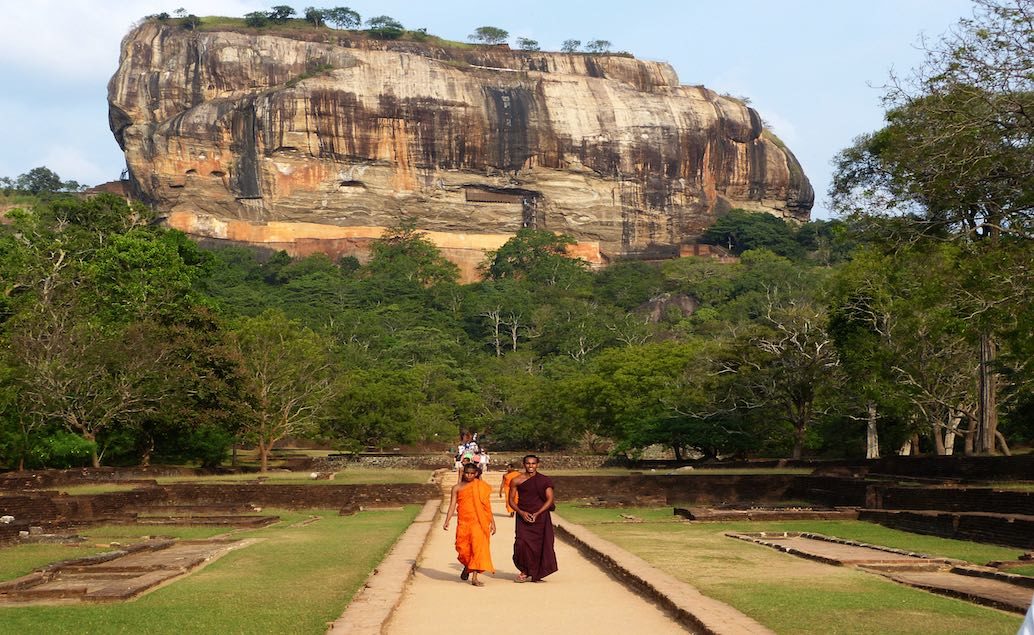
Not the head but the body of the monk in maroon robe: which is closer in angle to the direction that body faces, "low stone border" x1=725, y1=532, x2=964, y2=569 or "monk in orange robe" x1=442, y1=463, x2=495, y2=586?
the monk in orange robe

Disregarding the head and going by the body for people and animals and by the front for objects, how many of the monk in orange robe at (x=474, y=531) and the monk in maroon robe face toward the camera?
2

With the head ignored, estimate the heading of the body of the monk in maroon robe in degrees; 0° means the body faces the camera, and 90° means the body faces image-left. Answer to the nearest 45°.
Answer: approximately 0°

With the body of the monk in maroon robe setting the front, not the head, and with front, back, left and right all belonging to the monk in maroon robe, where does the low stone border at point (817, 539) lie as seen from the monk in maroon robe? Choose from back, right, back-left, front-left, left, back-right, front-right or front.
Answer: back-left

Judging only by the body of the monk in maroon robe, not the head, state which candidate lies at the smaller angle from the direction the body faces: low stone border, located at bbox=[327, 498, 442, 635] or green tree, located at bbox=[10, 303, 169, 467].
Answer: the low stone border

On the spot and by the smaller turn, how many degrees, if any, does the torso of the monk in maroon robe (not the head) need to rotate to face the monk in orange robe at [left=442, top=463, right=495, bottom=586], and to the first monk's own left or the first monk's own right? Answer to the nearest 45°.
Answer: approximately 90° to the first monk's own right

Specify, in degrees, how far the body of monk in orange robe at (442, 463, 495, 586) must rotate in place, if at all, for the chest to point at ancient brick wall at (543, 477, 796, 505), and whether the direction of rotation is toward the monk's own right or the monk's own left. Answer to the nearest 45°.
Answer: approximately 180°

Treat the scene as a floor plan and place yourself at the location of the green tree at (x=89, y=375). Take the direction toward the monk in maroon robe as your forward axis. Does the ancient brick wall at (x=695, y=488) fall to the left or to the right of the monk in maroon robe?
left

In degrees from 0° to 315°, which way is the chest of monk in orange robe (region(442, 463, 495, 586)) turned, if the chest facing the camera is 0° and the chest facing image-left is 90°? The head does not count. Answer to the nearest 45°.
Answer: approximately 0°

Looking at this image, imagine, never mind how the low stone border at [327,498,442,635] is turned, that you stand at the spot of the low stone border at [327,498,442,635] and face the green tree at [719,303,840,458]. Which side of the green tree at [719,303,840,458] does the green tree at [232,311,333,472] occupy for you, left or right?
left
